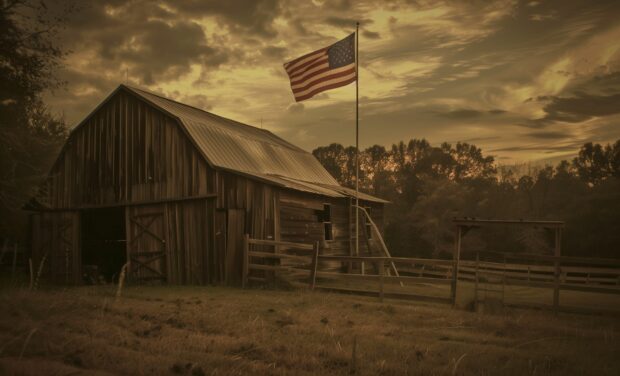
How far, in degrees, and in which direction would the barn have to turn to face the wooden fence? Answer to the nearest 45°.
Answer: approximately 90° to its left

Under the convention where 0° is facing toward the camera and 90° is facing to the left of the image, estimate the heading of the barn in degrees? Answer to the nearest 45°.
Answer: approximately 45°

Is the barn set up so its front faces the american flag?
no
